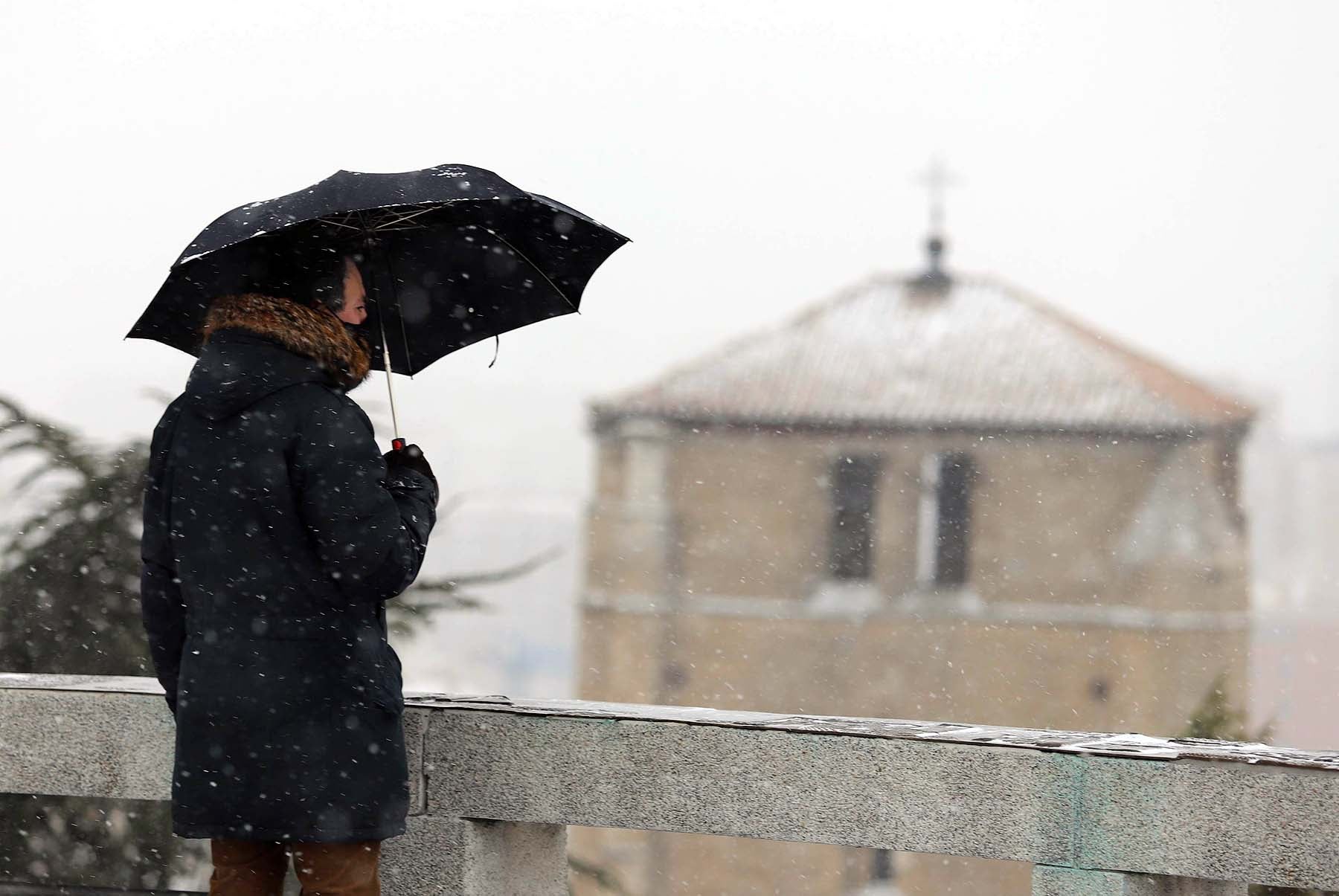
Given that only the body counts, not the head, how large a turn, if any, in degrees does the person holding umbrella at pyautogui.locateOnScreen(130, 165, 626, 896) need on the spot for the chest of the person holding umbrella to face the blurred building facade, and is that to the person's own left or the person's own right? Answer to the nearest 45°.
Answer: approximately 45° to the person's own left

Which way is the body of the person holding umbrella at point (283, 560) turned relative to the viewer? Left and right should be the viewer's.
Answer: facing away from the viewer and to the right of the viewer
